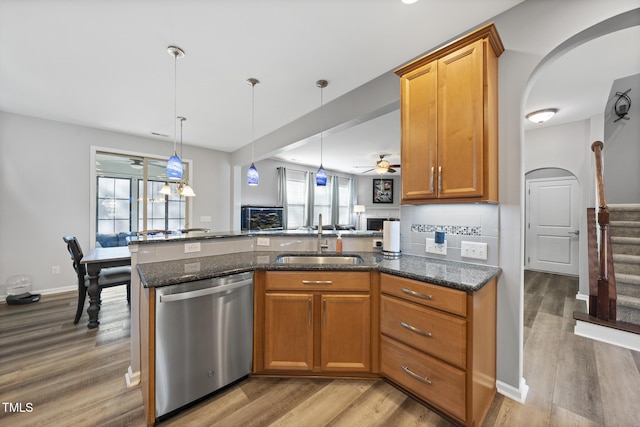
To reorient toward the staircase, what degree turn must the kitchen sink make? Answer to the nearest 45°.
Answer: approximately 90° to its left

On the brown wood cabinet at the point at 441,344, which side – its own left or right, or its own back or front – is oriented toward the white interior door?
back

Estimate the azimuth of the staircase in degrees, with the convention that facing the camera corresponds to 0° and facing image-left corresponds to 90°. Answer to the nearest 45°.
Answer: approximately 45°

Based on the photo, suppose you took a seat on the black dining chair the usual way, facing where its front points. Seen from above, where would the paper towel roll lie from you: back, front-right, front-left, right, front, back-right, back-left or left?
front-right

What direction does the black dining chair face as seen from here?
to the viewer's right

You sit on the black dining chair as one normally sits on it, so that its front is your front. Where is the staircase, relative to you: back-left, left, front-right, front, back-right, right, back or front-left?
front-right

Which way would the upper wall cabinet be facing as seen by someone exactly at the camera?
facing the viewer and to the left of the viewer

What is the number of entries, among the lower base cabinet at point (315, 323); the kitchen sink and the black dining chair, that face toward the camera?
2

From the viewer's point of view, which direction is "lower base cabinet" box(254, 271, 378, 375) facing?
toward the camera

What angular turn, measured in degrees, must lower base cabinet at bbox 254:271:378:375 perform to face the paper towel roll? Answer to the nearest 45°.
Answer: approximately 135° to its left

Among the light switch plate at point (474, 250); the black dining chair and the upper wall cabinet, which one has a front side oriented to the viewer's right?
the black dining chair

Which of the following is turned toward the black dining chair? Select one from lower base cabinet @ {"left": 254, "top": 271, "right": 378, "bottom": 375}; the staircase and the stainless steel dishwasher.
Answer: the staircase
